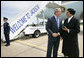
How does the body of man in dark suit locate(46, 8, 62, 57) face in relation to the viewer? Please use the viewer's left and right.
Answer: facing the viewer and to the right of the viewer

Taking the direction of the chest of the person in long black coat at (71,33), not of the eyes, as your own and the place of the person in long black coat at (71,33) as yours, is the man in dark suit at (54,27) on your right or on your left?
on your right

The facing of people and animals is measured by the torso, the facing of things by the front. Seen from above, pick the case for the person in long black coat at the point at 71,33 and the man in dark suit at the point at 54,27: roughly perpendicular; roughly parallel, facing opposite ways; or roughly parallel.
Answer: roughly perpendicular

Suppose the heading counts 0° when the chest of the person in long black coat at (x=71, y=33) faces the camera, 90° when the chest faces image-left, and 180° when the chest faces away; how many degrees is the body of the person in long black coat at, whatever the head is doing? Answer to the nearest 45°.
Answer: approximately 45°

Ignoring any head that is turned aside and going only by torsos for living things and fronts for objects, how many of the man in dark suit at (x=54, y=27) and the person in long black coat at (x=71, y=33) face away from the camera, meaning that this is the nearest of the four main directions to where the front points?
0

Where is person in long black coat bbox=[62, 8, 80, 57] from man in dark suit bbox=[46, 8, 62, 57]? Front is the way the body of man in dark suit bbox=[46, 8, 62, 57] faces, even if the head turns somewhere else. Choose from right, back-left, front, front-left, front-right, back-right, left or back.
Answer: front
